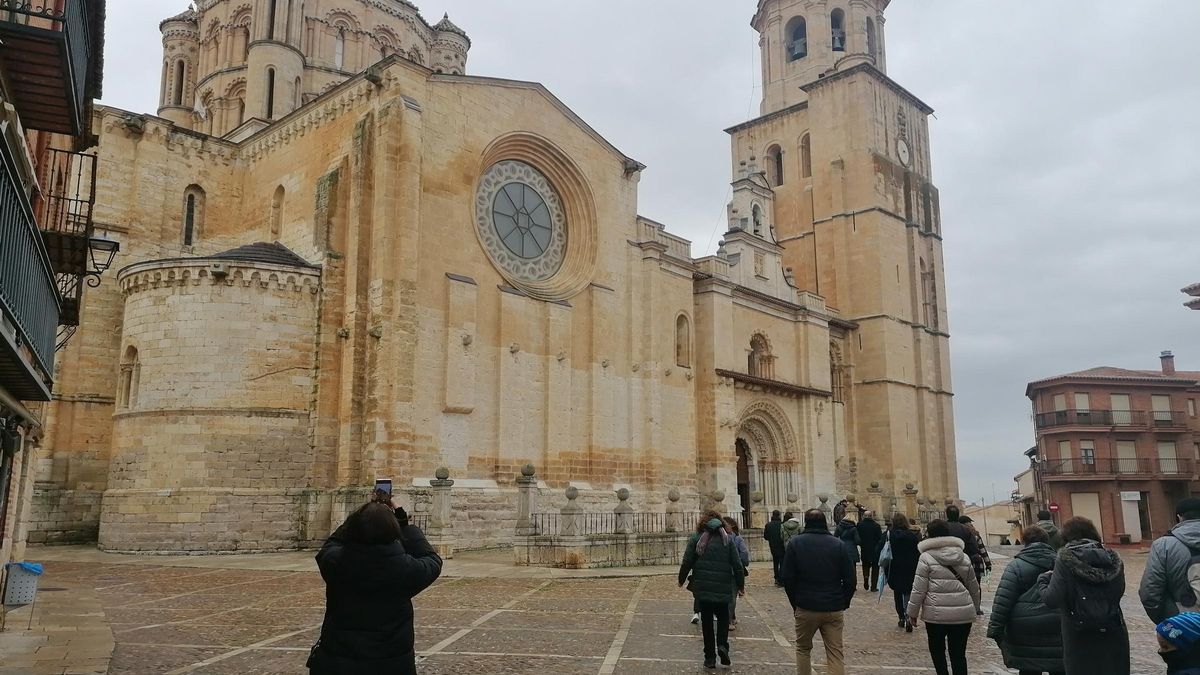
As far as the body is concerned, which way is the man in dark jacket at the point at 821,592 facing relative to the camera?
away from the camera

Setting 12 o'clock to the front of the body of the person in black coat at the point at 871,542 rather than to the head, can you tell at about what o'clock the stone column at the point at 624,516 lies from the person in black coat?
The stone column is roughly at 10 o'clock from the person in black coat.

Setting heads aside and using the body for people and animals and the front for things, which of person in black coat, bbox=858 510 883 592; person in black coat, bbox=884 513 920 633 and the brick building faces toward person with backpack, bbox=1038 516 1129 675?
the brick building

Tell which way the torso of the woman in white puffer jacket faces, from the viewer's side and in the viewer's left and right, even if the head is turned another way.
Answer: facing away from the viewer

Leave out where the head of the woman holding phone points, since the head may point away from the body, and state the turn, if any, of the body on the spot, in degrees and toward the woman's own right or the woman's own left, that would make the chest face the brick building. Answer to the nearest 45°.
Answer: approximately 45° to the woman's own right

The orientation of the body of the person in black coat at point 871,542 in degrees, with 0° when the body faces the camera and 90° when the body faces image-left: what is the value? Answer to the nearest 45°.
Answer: approximately 180°

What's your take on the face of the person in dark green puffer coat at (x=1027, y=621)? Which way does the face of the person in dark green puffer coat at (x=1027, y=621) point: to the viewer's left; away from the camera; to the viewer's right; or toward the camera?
away from the camera

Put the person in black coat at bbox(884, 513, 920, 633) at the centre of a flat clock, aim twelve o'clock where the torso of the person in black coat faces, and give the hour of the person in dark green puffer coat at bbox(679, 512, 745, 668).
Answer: The person in dark green puffer coat is roughly at 7 o'clock from the person in black coat.

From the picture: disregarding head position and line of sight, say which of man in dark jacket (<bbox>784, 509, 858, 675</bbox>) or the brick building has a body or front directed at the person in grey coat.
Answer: the brick building

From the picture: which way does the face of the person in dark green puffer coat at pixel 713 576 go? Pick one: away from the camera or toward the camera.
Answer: away from the camera

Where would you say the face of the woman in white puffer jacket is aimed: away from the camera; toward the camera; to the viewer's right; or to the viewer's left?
away from the camera

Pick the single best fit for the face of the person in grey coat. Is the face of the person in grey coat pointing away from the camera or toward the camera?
away from the camera

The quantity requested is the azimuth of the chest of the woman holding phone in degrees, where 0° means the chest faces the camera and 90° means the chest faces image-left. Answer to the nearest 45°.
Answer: approximately 180°

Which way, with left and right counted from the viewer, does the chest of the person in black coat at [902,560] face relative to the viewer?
facing away from the viewer
